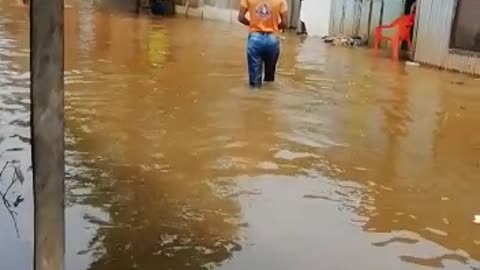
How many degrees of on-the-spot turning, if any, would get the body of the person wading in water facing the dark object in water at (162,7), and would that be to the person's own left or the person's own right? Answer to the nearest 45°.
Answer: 0° — they already face it

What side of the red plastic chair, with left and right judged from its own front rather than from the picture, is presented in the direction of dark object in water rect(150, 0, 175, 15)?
front

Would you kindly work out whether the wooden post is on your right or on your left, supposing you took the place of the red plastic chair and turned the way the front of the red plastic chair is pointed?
on your left

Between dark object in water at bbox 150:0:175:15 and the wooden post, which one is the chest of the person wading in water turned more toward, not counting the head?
the dark object in water

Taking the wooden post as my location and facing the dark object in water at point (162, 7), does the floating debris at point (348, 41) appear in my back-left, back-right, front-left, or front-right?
front-right

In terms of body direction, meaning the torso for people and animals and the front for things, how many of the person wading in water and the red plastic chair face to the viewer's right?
0

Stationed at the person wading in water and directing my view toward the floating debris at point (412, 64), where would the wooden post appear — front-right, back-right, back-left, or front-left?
back-right

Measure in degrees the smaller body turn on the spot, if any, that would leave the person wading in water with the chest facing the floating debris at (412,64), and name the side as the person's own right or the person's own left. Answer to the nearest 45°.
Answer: approximately 45° to the person's own right

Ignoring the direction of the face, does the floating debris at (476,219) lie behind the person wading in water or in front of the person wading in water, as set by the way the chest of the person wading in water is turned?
behind

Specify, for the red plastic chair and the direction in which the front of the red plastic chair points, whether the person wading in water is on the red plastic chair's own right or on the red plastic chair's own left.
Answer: on the red plastic chair's own left

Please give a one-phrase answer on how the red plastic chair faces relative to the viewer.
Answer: facing away from the viewer and to the left of the viewer

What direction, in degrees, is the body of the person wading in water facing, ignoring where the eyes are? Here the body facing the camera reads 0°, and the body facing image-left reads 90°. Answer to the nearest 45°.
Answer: approximately 180°

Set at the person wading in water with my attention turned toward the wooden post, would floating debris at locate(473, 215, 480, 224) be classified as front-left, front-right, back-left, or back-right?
front-left

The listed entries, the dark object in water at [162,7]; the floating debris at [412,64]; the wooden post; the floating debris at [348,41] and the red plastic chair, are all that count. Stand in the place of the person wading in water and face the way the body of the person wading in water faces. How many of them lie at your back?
1

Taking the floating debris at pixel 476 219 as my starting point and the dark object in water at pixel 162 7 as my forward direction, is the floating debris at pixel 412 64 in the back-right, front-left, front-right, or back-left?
front-right

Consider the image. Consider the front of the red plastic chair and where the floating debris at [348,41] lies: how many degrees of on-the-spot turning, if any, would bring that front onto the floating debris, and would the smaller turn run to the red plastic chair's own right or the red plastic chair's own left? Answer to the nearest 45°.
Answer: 0° — it already faces it
